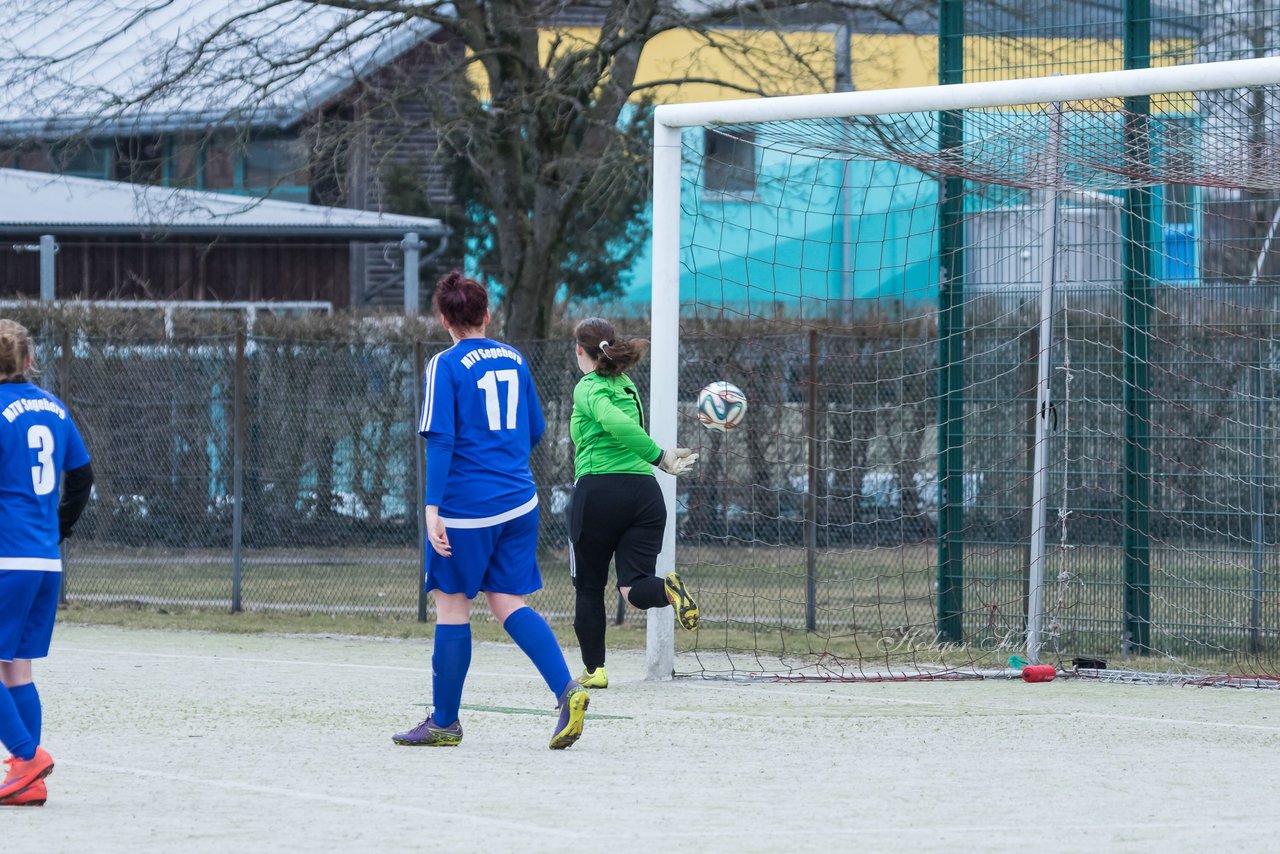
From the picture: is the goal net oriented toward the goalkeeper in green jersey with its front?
no

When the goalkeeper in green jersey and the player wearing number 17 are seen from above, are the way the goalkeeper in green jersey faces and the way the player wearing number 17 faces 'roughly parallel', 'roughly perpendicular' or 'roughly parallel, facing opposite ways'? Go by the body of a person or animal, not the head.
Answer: roughly parallel

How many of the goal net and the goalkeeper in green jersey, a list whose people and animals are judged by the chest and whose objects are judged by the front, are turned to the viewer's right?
0

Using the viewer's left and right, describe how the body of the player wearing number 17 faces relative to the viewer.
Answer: facing away from the viewer and to the left of the viewer

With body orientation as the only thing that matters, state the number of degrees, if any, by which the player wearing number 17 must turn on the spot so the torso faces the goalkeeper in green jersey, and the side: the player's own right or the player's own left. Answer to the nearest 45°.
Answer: approximately 45° to the player's own right

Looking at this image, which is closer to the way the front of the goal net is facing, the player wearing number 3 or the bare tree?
the player wearing number 3

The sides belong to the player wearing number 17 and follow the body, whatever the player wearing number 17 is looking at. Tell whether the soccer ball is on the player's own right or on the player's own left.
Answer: on the player's own right

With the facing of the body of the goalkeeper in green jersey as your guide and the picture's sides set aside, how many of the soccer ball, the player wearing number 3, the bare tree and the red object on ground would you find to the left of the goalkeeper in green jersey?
1

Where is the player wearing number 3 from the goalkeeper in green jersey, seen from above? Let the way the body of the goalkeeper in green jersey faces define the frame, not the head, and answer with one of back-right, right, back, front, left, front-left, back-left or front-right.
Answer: left

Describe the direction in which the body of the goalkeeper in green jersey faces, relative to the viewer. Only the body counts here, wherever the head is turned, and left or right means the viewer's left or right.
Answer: facing away from the viewer and to the left of the viewer

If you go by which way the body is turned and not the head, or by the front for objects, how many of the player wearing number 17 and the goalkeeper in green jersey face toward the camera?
0

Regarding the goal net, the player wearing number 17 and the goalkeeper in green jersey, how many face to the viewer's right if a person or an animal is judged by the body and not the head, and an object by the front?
0

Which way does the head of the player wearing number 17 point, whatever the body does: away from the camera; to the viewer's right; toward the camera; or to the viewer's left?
away from the camera

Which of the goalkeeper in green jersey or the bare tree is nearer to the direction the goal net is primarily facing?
the goalkeeper in green jersey
